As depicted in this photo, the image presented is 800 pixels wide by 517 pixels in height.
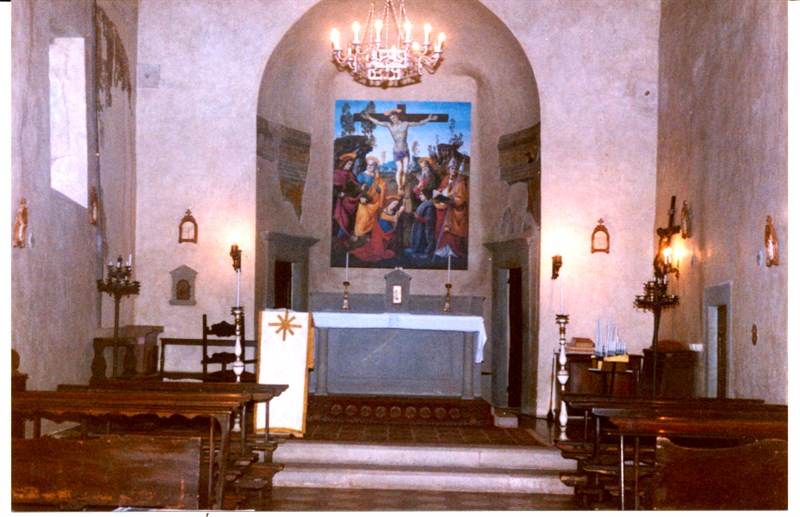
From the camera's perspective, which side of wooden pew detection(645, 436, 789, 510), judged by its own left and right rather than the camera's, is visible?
back

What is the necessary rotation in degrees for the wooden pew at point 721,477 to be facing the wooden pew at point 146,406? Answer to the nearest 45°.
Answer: approximately 90° to its left

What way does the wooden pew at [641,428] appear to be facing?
away from the camera

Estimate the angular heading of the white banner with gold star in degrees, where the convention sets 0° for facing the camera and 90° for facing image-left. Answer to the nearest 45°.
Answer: approximately 0°

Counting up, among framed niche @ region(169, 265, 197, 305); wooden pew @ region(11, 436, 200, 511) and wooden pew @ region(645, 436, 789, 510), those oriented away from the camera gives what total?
2

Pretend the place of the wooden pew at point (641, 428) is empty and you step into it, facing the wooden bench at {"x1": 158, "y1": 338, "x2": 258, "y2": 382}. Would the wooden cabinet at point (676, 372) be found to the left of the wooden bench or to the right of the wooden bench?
right

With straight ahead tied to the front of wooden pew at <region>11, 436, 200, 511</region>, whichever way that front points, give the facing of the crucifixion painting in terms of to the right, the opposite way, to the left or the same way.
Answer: the opposite way
